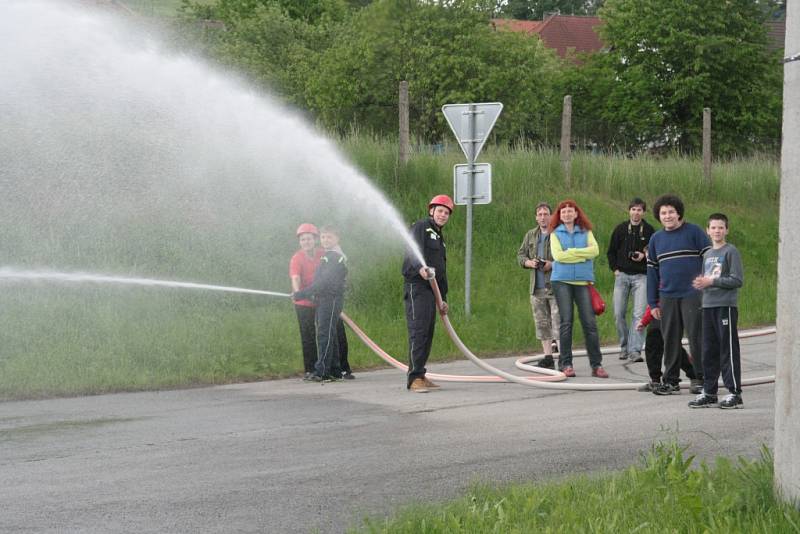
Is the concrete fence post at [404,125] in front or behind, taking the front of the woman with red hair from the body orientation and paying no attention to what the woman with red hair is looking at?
behind

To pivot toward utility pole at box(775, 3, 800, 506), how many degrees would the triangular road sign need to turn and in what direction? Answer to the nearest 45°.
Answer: approximately 180°

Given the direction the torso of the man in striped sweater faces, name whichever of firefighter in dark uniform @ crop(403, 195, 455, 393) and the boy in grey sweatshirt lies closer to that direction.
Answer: the boy in grey sweatshirt

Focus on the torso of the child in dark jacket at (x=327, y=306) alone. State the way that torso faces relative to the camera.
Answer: to the viewer's left

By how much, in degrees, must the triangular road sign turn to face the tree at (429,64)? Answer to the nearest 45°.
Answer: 0° — it already faces it

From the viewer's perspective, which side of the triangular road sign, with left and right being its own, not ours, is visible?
back

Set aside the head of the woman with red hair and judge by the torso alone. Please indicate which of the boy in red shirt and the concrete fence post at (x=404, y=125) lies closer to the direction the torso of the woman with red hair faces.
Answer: the boy in red shirt

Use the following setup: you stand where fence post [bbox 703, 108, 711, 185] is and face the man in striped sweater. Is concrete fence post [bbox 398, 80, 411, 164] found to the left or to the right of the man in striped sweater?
right

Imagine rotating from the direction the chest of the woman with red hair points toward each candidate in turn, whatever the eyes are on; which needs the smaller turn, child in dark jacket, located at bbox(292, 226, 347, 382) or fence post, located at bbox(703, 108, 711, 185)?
the child in dark jacket

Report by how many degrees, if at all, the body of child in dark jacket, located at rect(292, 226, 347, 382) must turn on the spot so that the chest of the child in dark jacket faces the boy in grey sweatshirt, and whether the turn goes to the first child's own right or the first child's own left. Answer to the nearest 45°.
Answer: approximately 135° to the first child's own left
